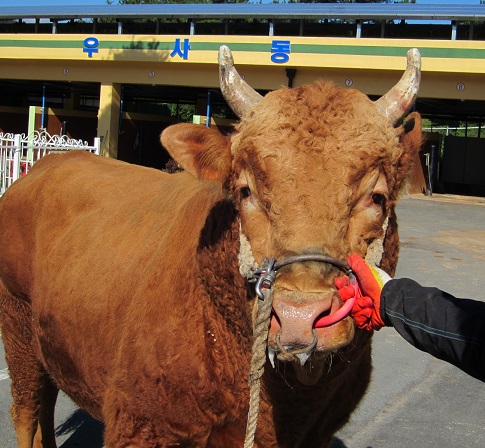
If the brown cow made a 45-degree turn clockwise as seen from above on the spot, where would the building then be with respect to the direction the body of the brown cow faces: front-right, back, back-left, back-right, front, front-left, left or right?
back

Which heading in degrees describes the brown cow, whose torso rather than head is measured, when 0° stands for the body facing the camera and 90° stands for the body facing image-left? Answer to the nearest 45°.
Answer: approximately 315°

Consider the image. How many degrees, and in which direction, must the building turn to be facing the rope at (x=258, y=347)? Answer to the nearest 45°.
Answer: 0° — it already faces it
